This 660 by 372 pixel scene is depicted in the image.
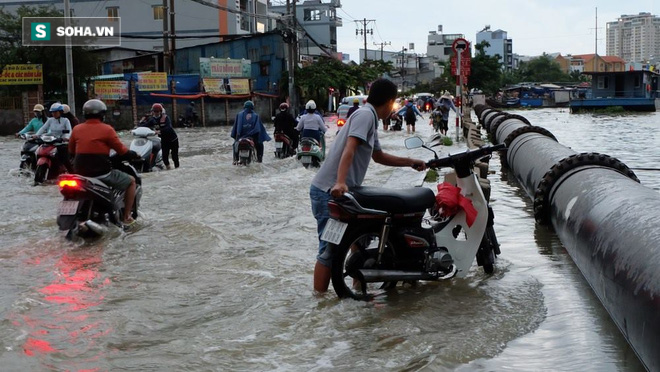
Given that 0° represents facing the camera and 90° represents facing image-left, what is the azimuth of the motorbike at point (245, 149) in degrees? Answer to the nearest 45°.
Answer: approximately 180°

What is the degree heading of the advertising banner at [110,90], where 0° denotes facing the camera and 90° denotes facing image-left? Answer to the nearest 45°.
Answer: approximately 0°

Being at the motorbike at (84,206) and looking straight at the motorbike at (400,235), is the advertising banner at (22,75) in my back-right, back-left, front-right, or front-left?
back-left

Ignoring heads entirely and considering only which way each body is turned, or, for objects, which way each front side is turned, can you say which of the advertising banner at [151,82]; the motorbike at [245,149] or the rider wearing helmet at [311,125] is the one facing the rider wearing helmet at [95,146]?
the advertising banner

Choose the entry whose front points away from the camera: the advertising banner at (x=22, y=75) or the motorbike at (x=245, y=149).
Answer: the motorbike

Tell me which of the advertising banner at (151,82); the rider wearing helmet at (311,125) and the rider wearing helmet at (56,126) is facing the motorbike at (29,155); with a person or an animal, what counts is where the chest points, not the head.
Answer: the advertising banner

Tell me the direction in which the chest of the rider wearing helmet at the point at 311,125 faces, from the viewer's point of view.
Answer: away from the camera

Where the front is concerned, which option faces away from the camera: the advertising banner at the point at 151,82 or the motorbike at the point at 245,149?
the motorbike

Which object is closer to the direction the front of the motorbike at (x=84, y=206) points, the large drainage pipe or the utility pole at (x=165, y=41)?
the utility pole

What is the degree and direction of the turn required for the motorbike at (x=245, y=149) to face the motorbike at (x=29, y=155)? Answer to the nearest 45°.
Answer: approximately 90° to its left

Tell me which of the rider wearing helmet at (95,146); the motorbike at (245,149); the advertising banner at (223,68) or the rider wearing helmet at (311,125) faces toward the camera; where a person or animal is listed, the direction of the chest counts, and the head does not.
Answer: the advertising banner

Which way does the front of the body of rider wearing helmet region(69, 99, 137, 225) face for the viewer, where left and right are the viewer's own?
facing away from the viewer and to the right of the viewer

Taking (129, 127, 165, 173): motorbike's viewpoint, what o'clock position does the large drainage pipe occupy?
The large drainage pipe is roughly at 10 o'clock from the motorbike.

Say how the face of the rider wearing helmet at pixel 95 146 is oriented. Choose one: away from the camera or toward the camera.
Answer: away from the camera
